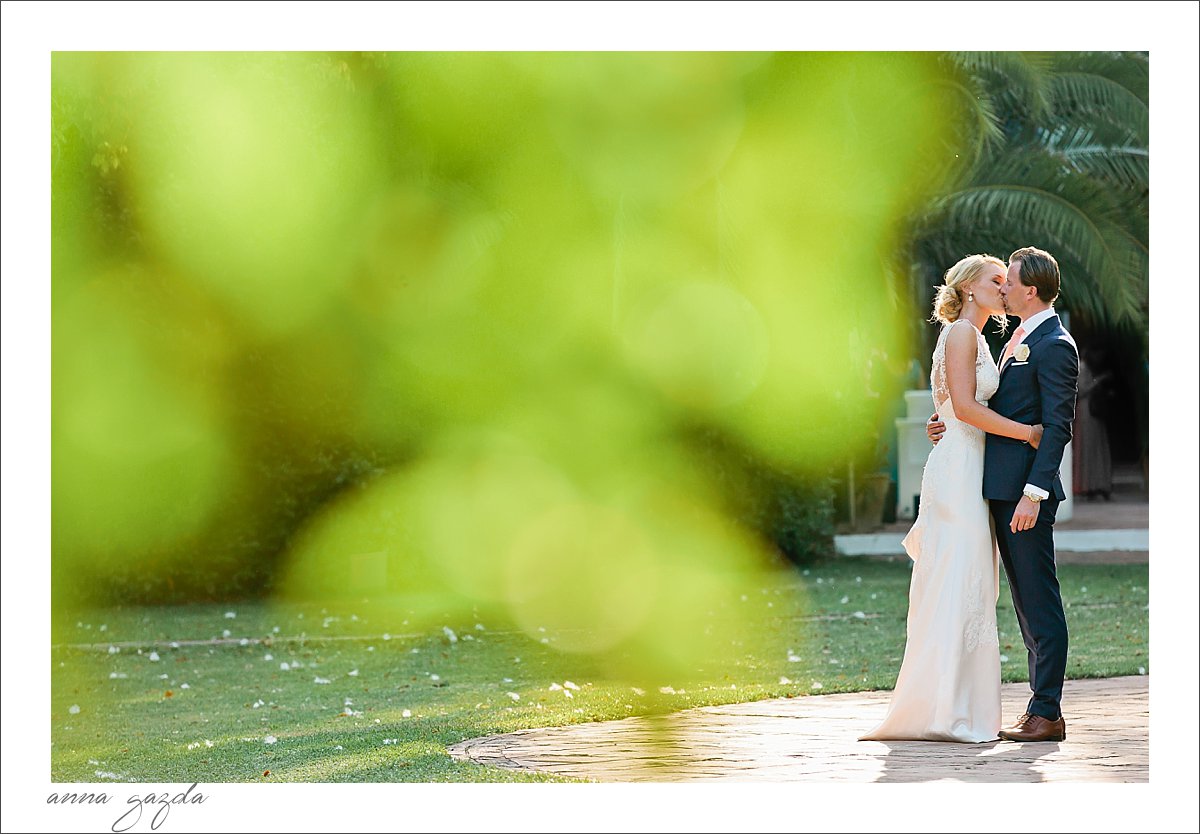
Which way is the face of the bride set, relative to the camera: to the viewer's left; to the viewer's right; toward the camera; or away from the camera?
to the viewer's right

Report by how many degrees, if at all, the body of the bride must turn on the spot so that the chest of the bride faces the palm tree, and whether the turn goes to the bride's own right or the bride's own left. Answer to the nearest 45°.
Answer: approximately 90° to the bride's own left

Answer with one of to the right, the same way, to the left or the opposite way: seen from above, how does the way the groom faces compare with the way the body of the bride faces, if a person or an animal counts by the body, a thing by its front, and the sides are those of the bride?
the opposite way

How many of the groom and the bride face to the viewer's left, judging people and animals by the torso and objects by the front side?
1

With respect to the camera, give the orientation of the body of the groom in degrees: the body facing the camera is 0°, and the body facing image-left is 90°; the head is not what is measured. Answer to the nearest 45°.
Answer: approximately 90°

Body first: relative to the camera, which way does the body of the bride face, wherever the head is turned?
to the viewer's right

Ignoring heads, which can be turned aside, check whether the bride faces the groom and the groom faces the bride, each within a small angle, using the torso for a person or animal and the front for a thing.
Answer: yes
